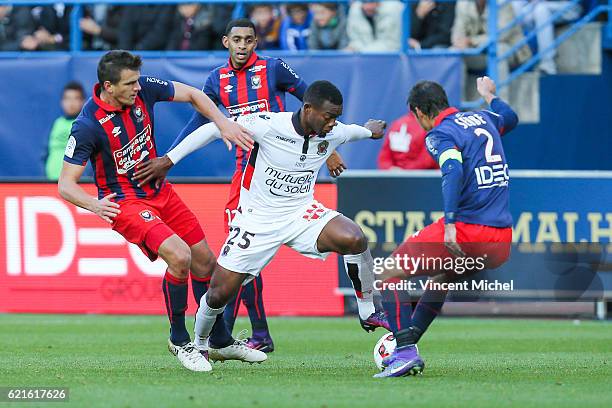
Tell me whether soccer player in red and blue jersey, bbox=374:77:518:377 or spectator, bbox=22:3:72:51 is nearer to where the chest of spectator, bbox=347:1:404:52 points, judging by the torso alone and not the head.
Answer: the soccer player in red and blue jersey

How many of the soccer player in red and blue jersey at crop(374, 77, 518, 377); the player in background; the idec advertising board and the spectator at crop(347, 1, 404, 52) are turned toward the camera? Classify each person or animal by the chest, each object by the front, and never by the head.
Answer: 3

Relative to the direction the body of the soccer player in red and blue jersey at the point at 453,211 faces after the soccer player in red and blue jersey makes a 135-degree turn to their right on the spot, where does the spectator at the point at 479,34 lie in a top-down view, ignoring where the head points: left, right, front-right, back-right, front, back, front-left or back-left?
left

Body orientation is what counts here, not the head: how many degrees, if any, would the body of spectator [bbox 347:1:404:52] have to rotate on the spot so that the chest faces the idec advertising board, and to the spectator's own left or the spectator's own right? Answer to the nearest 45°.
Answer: approximately 45° to the spectator's own right

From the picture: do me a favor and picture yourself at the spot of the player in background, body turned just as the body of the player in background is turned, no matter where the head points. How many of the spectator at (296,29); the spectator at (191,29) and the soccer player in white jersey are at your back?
2

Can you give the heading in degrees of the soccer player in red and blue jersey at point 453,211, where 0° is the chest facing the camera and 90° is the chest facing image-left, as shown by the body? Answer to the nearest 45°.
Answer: approximately 135°

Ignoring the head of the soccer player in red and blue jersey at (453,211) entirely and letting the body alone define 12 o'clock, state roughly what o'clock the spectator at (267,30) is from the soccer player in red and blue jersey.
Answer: The spectator is roughly at 1 o'clock from the soccer player in red and blue jersey.

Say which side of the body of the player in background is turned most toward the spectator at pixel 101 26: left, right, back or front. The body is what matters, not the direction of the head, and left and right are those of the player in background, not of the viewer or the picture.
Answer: back

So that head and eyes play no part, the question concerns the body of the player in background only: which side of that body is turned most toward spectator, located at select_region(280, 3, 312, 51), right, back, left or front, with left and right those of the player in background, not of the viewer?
back

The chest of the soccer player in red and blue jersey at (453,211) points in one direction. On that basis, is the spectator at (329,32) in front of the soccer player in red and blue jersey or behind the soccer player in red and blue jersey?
in front

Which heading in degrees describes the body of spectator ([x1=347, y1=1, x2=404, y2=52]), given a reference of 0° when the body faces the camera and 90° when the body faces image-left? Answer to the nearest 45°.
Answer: approximately 0°

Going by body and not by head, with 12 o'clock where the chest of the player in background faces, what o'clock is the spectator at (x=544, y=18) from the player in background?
The spectator is roughly at 7 o'clock from the player in background.

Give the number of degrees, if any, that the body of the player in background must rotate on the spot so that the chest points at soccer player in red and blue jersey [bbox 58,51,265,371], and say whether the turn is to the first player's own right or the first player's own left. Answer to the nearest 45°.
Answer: approximately 45° to the first player's own right

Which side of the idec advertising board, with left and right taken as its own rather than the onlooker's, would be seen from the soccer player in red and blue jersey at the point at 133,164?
front
